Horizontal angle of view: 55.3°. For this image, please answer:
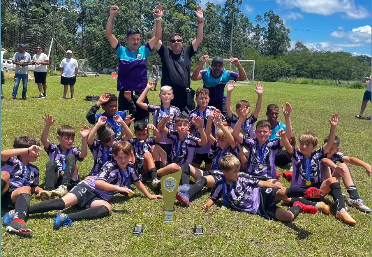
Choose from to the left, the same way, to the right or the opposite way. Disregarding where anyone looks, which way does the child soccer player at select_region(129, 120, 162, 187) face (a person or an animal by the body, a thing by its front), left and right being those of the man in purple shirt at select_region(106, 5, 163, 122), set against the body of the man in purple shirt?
the same way

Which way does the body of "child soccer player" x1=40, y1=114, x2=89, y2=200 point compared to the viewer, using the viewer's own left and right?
facing the viewer

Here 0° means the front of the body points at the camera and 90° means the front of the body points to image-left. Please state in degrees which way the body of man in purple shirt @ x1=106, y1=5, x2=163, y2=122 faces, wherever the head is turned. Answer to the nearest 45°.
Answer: approximately 0°

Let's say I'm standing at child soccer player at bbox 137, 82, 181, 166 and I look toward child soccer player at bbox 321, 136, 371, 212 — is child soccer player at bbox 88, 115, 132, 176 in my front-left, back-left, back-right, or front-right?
back-right

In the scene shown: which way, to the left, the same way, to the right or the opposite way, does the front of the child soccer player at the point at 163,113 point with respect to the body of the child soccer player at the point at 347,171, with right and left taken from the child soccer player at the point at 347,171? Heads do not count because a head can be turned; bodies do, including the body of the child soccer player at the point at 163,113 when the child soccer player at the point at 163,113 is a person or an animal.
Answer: the same way

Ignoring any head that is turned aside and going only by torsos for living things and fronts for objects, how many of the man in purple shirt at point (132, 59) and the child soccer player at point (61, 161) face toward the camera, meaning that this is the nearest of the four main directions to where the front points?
2

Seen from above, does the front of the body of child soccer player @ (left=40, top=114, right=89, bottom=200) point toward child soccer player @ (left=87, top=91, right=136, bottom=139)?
no

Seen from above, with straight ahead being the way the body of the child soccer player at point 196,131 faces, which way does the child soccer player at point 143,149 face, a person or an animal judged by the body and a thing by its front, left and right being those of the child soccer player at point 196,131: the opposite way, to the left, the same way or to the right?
the same way

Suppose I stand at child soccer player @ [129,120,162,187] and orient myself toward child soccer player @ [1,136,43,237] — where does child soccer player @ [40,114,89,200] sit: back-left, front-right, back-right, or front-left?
front-right

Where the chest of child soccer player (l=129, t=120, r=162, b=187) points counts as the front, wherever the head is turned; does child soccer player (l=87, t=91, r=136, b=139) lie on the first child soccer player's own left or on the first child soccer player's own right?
on the first child soccer player's own right

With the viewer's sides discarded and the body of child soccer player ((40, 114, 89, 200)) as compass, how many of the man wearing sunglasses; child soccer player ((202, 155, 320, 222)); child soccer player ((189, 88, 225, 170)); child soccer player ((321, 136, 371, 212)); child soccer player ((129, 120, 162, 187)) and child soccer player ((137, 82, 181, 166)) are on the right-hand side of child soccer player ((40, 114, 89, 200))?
0

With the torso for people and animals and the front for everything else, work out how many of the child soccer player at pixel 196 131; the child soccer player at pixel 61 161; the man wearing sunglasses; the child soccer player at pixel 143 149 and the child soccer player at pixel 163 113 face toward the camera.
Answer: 5

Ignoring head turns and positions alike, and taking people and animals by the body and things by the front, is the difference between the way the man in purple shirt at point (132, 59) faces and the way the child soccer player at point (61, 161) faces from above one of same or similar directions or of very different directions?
same or similar directions

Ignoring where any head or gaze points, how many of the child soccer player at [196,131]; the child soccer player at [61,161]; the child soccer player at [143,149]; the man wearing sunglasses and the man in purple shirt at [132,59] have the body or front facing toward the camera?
5

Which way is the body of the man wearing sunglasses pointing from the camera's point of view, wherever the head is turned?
toward the camera

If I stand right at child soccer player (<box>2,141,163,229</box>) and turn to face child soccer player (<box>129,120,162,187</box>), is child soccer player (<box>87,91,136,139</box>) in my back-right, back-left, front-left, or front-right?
front-left

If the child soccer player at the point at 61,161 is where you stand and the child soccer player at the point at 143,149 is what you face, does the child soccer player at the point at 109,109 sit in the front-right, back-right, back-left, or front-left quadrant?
front-left

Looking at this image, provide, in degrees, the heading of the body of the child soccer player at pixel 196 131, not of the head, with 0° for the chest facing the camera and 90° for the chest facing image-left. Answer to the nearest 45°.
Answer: approximately 0°

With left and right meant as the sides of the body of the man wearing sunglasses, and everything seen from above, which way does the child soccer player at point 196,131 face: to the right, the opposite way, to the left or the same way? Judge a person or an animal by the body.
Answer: the same way

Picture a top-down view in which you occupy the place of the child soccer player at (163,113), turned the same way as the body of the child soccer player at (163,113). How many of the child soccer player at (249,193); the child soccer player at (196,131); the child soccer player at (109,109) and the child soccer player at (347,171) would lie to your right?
1
